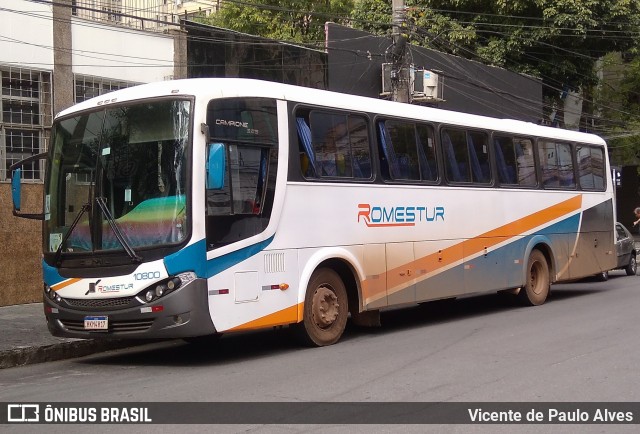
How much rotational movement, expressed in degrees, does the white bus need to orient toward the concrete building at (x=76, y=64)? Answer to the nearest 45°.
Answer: approximately 90° to its right

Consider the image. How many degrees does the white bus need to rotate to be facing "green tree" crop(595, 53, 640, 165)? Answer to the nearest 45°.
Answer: approximately 180°

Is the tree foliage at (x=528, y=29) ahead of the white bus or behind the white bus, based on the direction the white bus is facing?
behind

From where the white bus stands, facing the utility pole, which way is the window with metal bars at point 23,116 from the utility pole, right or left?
left

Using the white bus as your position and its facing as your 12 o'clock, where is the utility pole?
The utility pole is roughly at 5 o'clock from the white bus.

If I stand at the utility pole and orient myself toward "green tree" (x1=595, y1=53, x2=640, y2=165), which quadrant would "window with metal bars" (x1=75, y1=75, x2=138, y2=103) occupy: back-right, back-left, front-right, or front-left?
back-left

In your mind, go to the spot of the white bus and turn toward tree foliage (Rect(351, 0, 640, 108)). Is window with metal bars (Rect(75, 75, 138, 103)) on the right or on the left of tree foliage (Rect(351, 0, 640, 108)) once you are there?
left

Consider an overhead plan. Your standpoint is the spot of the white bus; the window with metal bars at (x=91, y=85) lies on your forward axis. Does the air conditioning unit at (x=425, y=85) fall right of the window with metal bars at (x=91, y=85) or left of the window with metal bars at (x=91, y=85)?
right

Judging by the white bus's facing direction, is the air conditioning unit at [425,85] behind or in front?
behind

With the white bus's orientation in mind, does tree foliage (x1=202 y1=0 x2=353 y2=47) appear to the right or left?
on its right

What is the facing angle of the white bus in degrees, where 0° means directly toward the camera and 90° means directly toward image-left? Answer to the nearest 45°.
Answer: approximately 45°

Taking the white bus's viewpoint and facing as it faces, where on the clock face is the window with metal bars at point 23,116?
The window with metal bars is roughly at 1 o'clock from the white bus.

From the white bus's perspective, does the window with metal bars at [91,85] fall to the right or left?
on its right
